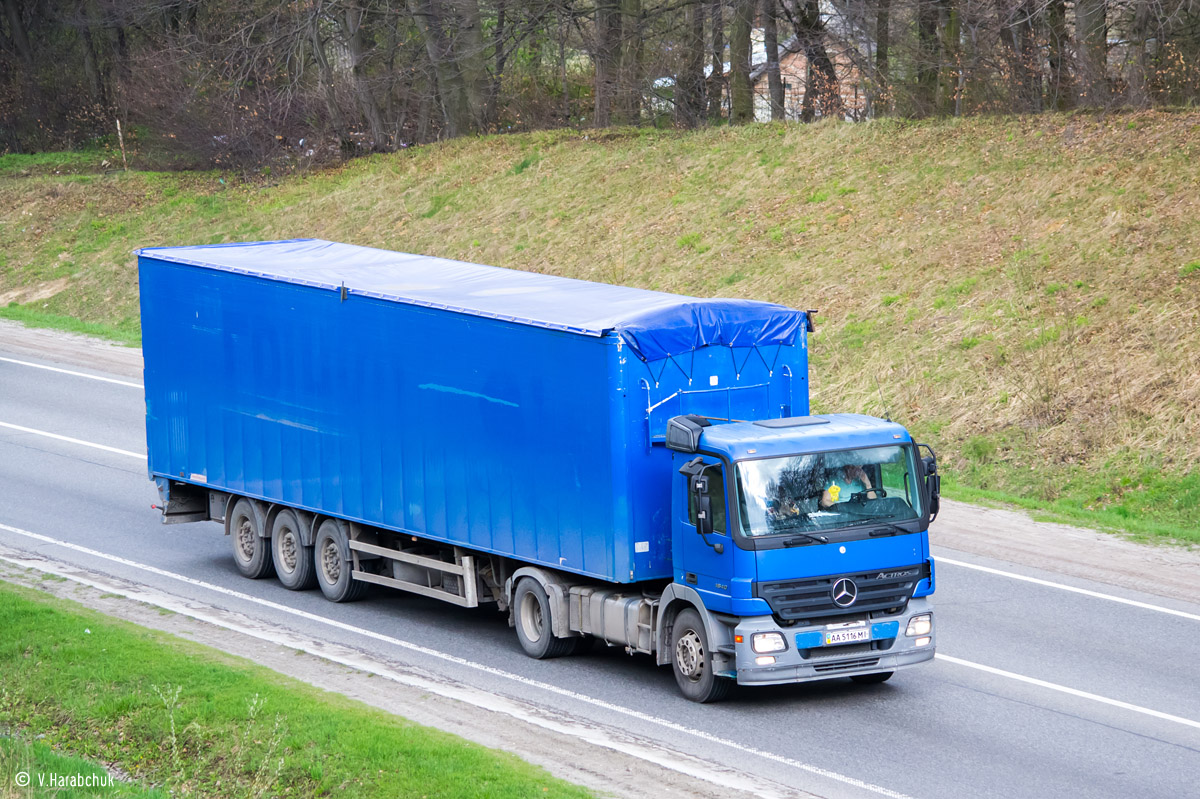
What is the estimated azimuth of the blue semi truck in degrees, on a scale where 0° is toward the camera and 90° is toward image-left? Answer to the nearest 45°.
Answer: approximately 315°
